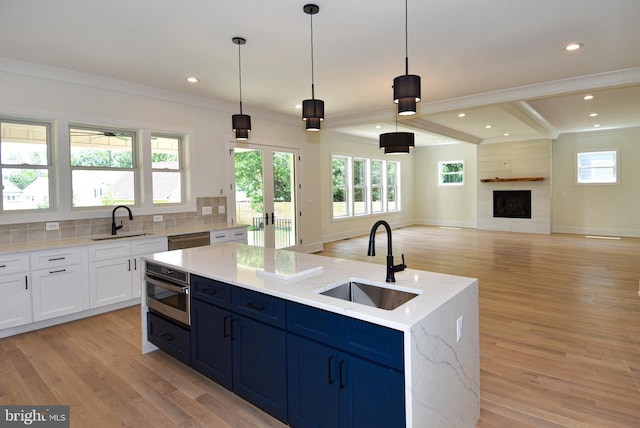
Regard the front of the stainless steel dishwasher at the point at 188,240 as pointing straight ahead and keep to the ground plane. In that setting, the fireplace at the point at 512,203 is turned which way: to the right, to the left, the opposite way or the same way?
to the right

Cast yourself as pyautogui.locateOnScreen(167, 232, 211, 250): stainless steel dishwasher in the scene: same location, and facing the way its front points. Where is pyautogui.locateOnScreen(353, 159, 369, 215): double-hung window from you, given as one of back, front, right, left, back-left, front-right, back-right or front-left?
left

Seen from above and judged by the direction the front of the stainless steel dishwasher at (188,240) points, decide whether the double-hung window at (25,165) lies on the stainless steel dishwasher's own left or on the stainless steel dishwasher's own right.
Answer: on the stainless steel dishwasher's own right

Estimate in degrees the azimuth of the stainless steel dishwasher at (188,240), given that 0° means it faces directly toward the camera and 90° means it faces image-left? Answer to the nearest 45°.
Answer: approximately 315°

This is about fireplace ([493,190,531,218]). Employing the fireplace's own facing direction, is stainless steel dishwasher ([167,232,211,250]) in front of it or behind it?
in front

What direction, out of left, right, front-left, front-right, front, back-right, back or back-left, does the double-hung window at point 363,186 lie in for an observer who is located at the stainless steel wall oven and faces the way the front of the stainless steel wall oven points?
back

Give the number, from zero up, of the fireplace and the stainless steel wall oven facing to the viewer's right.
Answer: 0

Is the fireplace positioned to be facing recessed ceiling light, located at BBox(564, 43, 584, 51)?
yes

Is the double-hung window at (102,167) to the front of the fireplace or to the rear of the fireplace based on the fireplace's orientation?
to the front

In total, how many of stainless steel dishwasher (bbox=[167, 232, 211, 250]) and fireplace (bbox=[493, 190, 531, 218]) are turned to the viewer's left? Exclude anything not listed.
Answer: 0

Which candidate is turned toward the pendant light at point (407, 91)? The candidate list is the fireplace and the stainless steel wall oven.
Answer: the fireplace
